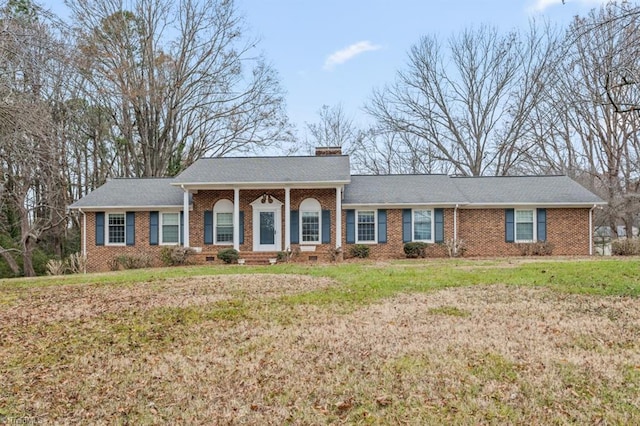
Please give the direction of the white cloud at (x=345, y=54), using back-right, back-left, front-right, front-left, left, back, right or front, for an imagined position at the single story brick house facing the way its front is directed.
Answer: back

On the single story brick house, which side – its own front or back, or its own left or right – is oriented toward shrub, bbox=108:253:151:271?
right

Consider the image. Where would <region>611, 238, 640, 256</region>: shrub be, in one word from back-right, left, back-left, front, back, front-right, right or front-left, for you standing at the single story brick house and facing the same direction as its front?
left

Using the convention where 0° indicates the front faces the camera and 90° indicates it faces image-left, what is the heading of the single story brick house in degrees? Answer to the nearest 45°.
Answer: approximately 0°

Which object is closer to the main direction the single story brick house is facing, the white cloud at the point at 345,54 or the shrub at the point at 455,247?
the shrub
